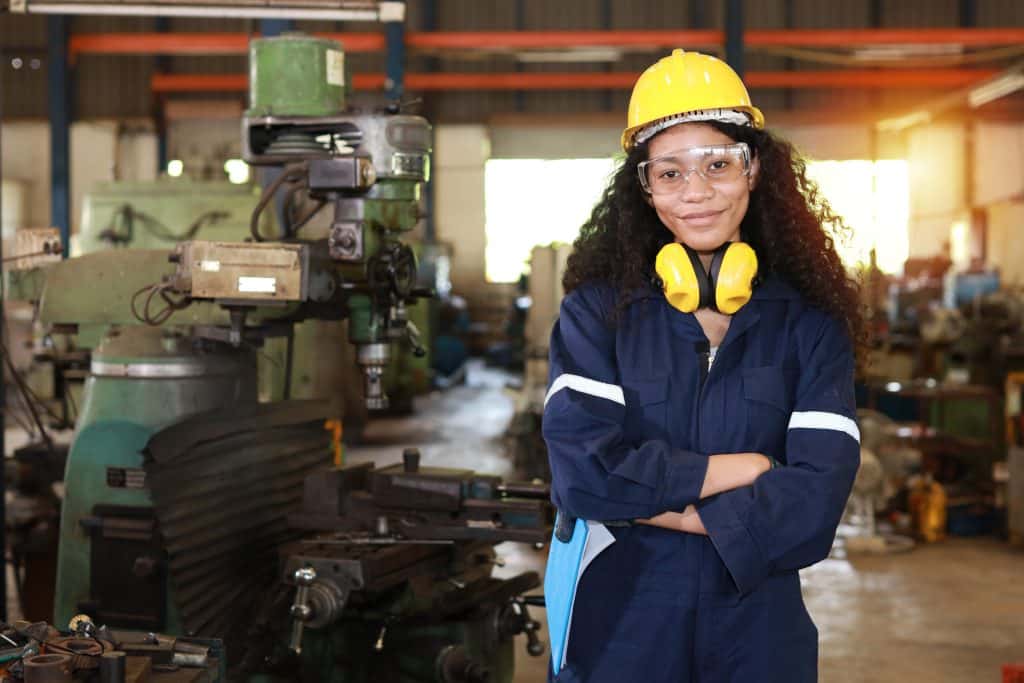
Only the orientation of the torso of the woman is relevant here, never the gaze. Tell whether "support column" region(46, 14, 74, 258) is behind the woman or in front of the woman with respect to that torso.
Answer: behind

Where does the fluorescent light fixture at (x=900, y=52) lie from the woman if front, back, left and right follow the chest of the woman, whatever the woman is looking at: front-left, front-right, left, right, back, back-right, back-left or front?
back

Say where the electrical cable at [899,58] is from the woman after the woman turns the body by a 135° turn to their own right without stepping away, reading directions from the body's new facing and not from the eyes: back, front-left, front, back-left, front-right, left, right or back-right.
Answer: front-right

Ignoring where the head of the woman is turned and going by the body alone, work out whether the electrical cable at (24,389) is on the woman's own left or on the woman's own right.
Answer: on the woman's own right

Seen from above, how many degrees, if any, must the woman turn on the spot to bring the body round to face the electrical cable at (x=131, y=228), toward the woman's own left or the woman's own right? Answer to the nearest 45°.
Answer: approximately 135° to the woman's own right

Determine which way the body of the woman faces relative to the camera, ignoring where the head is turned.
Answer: toward the camera

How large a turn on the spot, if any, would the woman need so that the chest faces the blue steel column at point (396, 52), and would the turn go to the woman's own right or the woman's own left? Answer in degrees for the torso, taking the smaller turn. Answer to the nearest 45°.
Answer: approximately 180°

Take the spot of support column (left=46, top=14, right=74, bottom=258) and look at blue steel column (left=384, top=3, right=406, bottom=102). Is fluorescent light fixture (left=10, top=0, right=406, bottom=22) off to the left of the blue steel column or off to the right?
right

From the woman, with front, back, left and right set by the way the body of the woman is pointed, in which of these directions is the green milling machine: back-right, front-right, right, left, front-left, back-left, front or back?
back-right

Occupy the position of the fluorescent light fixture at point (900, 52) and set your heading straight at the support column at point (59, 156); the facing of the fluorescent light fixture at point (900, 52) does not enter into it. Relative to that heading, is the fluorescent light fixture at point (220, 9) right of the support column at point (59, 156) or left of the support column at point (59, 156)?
left

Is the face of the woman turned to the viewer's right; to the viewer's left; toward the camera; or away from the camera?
toward the camera
